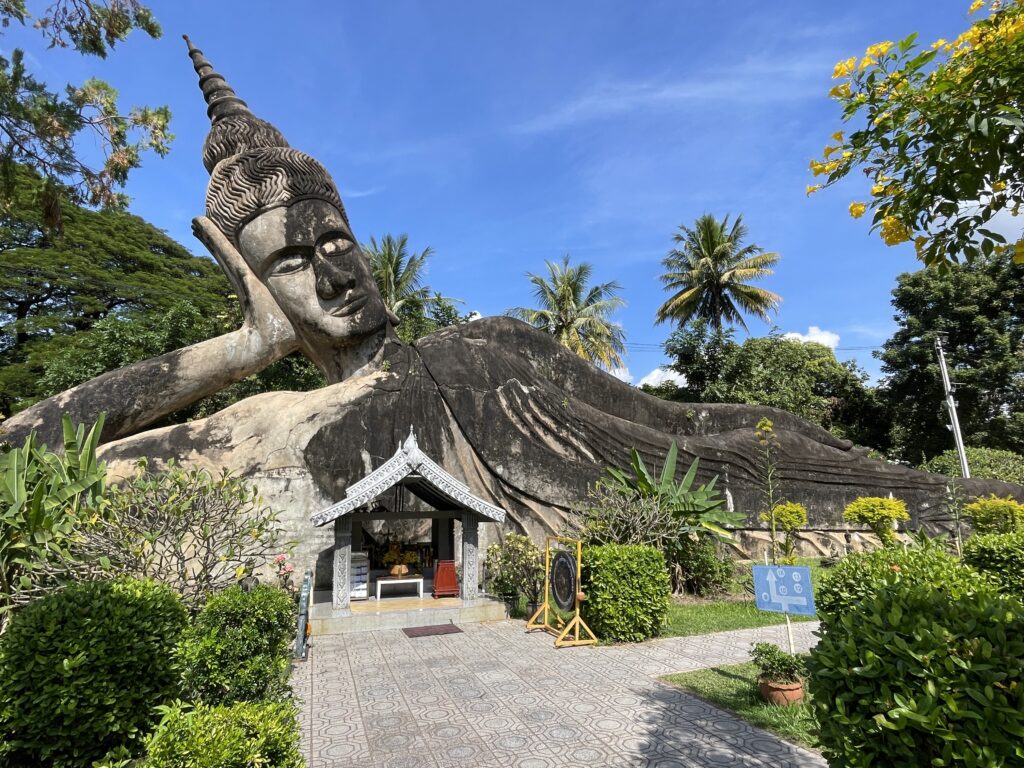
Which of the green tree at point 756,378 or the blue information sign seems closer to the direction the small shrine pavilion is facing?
the blue information sign

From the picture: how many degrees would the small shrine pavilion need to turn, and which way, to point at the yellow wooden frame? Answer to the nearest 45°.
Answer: approximately 45° to its left

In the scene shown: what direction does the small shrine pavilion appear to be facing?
toward the camera

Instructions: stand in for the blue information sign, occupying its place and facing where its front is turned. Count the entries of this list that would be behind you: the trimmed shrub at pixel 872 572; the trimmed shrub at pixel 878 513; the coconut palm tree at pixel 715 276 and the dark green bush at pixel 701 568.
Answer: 3

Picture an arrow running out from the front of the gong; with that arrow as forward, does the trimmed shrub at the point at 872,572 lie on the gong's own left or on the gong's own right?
on the gong's own left

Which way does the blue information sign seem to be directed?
toward the camera

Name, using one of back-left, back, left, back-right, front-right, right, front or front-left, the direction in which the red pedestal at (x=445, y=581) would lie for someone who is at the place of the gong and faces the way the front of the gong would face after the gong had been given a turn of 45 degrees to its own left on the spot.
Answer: back-right

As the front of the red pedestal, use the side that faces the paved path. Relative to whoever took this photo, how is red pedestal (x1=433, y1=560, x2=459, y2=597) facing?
facing the viewer

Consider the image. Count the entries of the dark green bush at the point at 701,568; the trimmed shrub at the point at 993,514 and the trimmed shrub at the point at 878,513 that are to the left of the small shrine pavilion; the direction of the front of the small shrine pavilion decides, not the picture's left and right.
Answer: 3

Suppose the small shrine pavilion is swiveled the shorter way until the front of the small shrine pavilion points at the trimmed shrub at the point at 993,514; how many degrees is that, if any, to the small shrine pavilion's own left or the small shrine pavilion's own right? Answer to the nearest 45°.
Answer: approximately 90° to the small shrine pavilion's own left

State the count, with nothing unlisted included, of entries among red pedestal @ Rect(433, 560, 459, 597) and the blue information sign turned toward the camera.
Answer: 2

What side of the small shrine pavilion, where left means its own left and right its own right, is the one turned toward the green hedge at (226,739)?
front

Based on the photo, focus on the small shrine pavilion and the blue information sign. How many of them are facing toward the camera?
2
